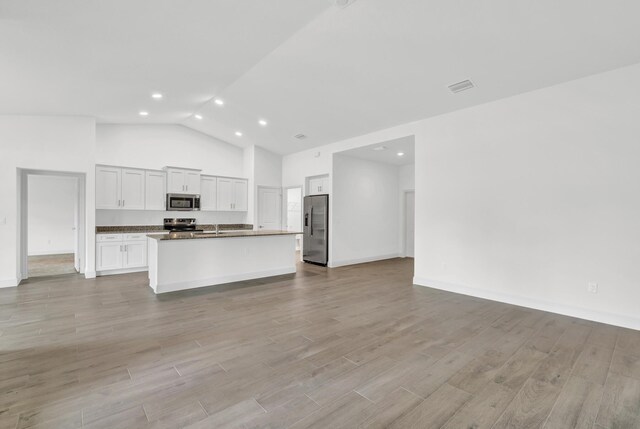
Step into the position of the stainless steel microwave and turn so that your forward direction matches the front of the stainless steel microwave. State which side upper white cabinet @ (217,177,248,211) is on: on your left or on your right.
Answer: on your left

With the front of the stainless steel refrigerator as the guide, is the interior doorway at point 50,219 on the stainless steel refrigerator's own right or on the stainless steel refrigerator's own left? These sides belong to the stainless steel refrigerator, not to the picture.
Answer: on the stainless steel refrigerator's own right

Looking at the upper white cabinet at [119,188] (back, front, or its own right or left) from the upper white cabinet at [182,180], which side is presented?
left

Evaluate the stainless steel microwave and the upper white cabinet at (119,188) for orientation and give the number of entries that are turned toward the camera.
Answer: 2

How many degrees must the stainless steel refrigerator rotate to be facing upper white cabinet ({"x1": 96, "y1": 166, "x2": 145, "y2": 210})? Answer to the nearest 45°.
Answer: approximately 45° to its right

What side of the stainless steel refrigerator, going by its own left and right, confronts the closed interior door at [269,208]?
right

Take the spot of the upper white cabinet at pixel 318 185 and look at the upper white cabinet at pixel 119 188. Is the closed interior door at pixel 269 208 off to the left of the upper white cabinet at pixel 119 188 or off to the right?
right

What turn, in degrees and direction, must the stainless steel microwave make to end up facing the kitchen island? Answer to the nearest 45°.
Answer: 0° — it already faces it

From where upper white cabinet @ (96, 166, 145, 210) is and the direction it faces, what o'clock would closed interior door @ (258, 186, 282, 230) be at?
The closed interior door is roughly at 9 o'clock from the upper white cabinet.

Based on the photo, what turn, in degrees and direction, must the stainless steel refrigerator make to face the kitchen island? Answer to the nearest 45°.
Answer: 0° — it already faces it

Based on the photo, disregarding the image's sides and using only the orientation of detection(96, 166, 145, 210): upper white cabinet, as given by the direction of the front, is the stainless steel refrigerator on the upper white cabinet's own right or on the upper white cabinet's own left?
on the upper white cabinet's own left

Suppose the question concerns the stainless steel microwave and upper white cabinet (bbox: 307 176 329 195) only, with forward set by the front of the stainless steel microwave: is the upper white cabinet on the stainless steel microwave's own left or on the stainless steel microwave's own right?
on the stainless steel microwave's own left

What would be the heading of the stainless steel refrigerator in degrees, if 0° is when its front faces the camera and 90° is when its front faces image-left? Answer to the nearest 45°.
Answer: approximately 45°

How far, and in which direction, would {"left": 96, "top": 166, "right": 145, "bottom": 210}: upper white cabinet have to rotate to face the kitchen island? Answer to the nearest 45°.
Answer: approximately 45° to its left

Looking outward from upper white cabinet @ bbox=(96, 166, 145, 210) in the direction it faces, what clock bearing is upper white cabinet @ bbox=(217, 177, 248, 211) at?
upper white cabinet @ bbox=(217, 177, 248, 211) is roughly at 9 o'clock from upper white cabinet @ bbox=(96, 166, 145, 210).
